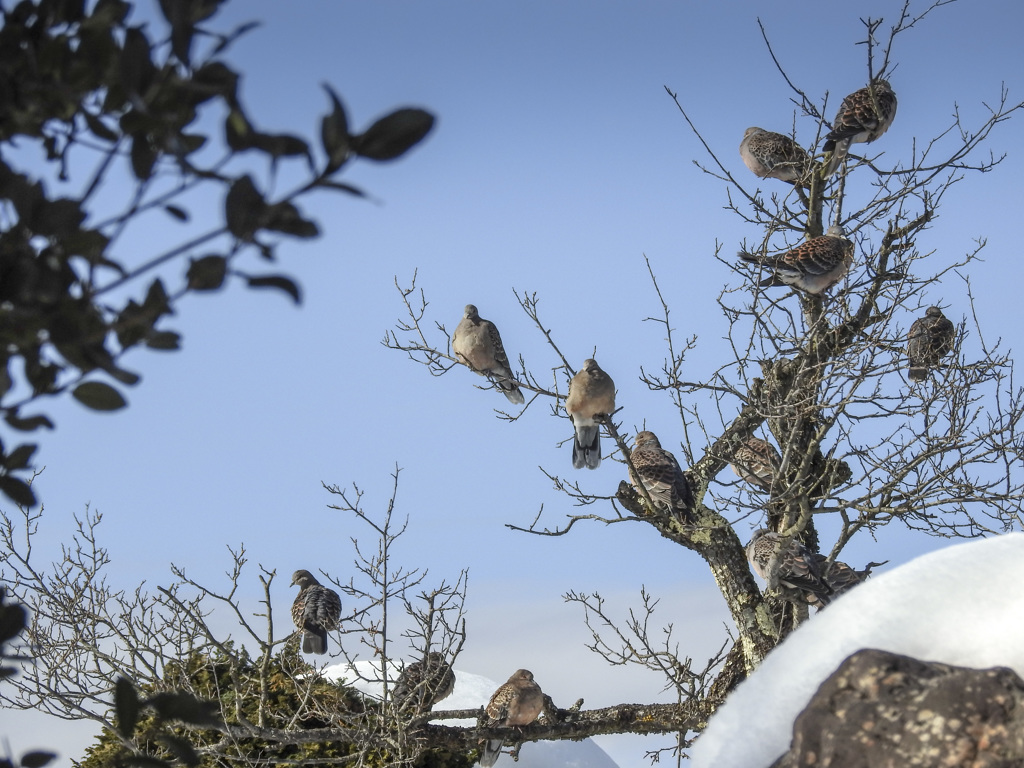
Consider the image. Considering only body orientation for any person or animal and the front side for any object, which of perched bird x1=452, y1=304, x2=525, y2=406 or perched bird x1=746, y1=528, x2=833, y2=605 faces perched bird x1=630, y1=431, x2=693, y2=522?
perched bird x1=746, y1=528, x2=833, y2=605

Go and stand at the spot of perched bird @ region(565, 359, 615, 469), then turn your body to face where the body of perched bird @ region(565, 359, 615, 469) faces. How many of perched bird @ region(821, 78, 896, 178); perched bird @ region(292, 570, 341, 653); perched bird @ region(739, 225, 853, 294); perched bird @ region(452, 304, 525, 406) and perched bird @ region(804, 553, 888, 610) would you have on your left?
3

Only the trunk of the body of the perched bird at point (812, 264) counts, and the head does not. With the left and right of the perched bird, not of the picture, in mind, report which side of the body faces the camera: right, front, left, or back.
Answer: right

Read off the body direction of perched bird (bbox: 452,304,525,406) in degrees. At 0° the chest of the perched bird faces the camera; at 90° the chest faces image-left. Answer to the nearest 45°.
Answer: approximately 45°

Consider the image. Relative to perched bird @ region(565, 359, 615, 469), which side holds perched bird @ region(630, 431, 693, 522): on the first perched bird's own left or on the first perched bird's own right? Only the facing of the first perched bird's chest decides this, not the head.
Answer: on the first perched bird's own left

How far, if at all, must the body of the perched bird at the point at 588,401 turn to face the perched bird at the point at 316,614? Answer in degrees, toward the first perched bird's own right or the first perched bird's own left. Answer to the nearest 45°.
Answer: approximately 135° to the first perched bird's own right

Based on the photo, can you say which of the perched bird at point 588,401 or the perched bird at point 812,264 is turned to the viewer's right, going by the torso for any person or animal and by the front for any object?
the perched bird at point 812,264

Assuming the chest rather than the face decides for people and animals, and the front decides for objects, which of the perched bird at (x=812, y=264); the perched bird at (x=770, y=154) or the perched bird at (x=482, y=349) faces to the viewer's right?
the perched bird at (x=812, y=264)

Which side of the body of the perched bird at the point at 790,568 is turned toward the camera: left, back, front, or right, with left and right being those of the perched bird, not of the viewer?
left

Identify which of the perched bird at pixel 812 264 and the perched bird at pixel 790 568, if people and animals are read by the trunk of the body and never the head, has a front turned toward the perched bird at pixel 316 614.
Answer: the perched bird at pixel 790 568

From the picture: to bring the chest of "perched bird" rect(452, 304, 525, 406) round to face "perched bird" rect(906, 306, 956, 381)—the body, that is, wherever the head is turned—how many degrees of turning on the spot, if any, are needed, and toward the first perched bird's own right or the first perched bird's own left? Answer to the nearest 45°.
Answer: approximately 135° to the first perched bird's own left

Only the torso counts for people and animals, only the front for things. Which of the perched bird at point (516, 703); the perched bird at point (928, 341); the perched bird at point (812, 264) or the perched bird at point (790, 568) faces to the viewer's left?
the perched bird at point (790, 568)

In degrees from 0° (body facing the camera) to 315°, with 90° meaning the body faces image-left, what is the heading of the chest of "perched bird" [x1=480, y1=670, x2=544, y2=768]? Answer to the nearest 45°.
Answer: approximately 315°

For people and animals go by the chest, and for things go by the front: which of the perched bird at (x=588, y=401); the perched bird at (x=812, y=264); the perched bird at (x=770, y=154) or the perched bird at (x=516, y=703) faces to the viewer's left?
the perched bird at (x=770, y=154)

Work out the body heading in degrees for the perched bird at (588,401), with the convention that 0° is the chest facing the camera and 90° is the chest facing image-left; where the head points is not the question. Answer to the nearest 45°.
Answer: approximately 0°
